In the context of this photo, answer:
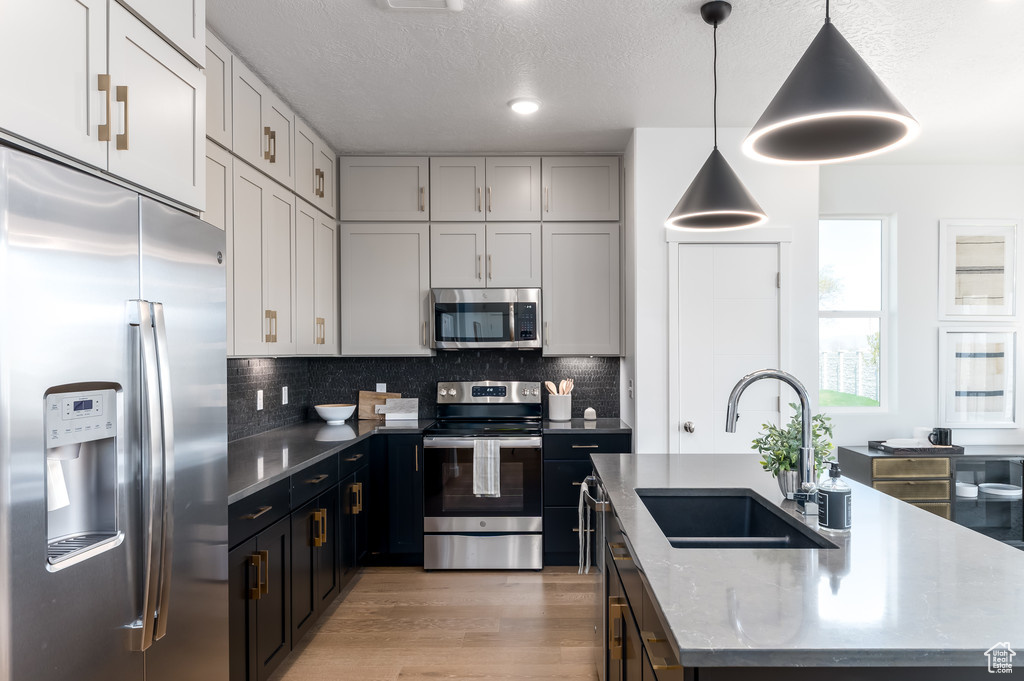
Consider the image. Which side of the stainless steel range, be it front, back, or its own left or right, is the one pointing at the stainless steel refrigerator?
front

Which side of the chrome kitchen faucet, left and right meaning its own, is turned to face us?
left

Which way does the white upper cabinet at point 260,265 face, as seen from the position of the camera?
facing the viewer and to the right of the viewer

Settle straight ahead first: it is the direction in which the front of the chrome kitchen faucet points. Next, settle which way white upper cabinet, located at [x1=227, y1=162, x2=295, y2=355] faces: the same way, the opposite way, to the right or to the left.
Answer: the opposite way

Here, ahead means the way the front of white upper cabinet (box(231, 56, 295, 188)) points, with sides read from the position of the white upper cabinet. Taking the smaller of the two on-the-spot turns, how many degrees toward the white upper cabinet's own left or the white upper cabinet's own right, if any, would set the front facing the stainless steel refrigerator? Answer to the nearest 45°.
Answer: approximately 45° to the white upper cabinet's own right

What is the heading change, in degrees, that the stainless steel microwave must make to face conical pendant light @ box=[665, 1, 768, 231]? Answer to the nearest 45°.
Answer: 0° — it already faces it

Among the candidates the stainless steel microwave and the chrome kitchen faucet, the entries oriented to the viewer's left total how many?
1

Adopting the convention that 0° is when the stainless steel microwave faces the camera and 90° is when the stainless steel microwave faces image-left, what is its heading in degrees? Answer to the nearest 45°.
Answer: approximately 0°
